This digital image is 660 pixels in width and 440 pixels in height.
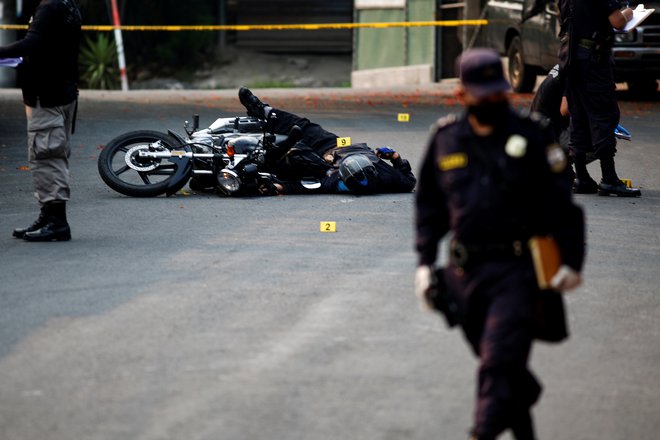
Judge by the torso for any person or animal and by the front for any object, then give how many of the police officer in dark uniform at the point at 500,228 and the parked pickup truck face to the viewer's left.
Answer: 0

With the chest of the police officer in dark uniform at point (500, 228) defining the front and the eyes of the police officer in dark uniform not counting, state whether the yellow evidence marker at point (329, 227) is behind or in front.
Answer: behind

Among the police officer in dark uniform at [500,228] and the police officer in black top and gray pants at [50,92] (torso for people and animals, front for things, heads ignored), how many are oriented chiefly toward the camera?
1

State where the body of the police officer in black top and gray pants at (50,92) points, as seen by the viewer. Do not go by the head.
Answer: to the viewer's left

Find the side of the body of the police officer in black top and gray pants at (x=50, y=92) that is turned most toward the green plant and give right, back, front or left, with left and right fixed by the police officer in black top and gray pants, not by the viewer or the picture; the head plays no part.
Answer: right

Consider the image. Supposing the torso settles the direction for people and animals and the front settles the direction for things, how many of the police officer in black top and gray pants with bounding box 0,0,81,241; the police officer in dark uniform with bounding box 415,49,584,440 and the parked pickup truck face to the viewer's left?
1

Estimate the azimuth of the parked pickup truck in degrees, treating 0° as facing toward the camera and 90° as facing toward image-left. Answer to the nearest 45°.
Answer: approximately 315°

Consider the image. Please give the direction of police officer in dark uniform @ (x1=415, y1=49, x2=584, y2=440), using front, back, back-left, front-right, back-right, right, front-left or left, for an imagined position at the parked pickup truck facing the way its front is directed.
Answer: front-right

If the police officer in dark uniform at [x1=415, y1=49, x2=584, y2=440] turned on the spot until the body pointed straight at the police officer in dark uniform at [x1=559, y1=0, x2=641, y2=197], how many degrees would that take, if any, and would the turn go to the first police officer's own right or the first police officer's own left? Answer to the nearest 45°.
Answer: approximately 180°

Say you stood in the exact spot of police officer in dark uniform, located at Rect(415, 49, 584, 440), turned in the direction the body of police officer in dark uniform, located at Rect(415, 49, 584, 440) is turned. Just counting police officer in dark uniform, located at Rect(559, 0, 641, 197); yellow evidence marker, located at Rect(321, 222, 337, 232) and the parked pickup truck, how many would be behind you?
3
